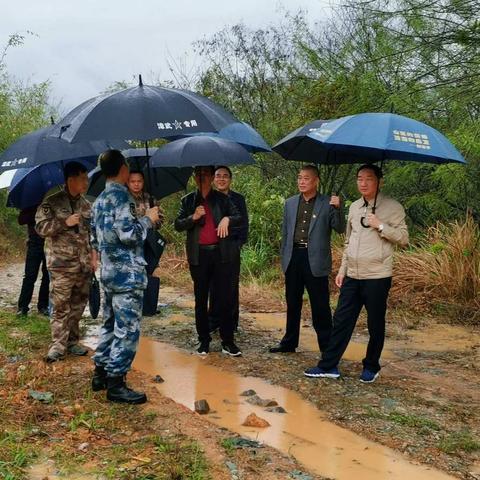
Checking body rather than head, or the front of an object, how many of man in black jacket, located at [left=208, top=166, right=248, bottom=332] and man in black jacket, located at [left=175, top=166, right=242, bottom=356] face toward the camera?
2

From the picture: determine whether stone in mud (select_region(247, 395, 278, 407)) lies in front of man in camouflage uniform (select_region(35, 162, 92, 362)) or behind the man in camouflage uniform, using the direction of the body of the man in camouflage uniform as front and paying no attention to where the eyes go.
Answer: in front

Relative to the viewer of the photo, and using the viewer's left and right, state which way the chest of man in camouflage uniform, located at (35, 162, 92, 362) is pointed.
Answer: facing the viewer and to the right of the viewer

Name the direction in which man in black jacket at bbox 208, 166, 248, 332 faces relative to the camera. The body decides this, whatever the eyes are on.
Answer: toward the camera

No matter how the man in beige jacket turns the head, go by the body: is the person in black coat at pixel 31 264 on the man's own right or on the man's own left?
on the man's own right

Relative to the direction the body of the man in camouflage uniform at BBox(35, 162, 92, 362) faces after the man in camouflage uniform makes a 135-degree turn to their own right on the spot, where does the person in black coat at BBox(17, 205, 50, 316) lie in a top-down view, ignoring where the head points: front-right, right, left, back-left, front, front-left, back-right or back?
right

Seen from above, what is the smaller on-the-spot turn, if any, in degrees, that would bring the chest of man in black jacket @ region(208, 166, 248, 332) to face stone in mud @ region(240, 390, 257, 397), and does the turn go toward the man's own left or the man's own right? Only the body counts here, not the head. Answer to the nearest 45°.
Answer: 0° — they already face it

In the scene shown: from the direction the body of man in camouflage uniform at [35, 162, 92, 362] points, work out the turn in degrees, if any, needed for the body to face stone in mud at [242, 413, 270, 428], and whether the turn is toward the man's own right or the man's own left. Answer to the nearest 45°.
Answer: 0° — they already face it

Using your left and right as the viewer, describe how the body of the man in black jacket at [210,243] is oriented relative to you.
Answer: facing the viewer

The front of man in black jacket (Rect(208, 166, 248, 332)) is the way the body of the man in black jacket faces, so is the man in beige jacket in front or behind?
in front

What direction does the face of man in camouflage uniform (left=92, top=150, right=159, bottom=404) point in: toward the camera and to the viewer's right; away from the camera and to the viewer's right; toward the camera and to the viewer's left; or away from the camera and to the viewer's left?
away from the camera and to the viewer's right

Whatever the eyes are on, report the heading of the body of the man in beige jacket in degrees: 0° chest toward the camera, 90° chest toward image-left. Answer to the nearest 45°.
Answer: approximately 45°
